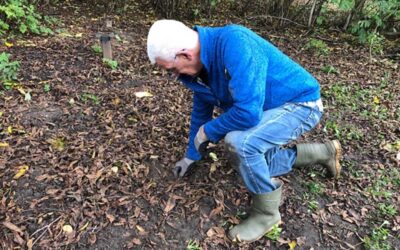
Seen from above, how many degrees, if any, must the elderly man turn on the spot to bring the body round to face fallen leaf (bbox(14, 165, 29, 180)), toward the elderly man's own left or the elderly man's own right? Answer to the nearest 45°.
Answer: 0° — they already face it

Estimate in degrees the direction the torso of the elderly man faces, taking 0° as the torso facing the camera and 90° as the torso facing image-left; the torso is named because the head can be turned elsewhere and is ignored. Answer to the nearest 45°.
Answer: approximately 90°

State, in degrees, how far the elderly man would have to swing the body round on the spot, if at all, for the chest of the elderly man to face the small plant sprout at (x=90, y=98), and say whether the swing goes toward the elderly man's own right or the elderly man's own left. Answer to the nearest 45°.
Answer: approximately 45° to the elderly man's own right

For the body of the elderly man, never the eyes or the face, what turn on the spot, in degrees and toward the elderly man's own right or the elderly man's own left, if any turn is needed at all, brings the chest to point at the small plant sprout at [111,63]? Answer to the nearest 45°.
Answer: approximately 45° to the elderly man's own right

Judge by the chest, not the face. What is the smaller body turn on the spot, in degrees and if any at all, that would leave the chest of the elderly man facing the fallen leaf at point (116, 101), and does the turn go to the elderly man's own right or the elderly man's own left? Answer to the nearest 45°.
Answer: approximately 45° to the elderly man's own right

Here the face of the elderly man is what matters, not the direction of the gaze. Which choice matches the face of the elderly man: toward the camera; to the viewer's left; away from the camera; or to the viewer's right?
to the viewer's left
